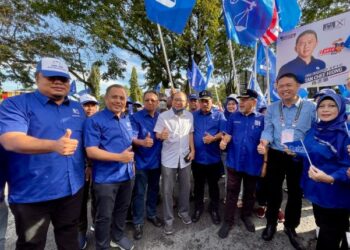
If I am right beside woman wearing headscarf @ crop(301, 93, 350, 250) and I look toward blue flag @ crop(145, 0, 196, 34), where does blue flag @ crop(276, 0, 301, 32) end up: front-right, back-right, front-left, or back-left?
front-right

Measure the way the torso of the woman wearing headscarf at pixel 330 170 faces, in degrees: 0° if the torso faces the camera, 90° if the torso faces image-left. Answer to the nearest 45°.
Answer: approximately 45°

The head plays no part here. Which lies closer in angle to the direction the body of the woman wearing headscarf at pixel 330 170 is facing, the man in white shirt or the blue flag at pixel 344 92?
the man in white shirt

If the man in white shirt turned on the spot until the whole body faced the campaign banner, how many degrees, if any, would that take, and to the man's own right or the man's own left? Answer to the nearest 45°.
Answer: approximately 90° to the man's own left

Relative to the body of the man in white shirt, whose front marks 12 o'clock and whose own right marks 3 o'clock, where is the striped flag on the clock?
The striped flag is roughly at 8 o'clock from the man in white shirt.

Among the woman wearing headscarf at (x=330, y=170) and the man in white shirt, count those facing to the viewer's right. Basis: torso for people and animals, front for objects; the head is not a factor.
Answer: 0

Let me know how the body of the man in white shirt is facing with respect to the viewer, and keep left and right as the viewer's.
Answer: facing the viewer

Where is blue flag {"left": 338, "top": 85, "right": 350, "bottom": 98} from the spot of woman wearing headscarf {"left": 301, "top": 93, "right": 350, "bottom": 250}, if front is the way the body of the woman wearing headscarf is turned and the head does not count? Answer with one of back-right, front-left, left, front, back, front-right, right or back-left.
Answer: back-right
